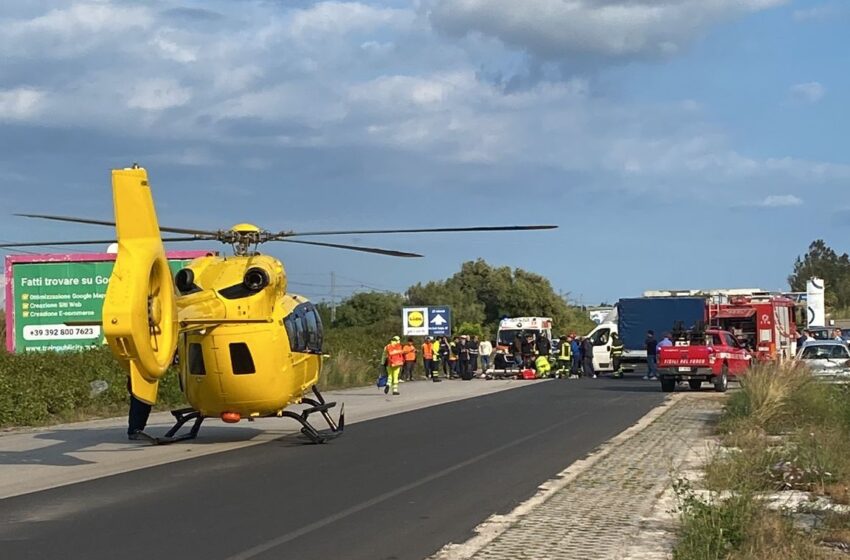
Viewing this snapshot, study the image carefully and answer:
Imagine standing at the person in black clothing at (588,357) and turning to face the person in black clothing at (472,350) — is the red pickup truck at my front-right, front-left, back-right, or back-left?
back-left

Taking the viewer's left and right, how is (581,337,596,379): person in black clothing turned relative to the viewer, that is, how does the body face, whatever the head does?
facing to the left of the viewer

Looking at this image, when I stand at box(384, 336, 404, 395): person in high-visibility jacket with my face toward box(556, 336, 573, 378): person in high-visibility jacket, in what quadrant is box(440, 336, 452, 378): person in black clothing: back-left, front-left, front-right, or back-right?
front-left

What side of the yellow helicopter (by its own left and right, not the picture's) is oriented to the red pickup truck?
front

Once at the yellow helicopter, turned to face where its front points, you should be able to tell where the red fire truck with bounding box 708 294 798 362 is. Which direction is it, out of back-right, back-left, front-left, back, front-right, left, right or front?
front
